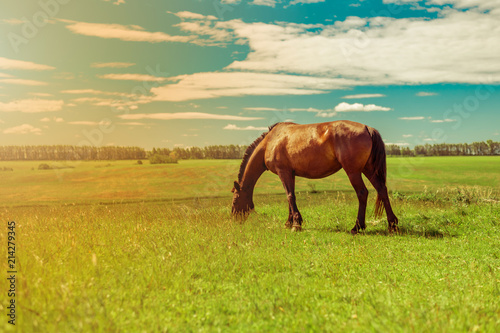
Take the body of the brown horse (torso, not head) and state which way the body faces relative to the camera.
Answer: to the viewer's left
